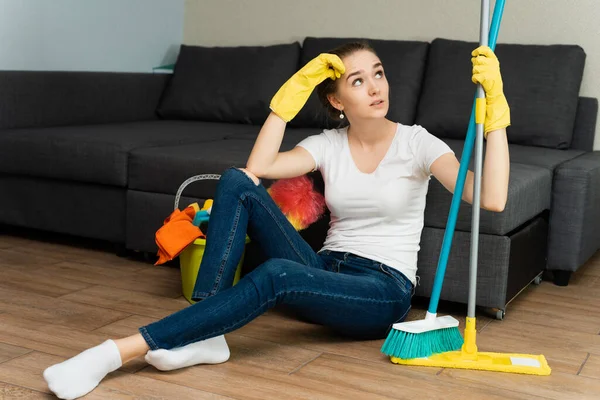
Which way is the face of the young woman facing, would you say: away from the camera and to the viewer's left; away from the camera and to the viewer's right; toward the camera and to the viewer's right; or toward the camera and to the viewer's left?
toward the camera and to the viewer's right

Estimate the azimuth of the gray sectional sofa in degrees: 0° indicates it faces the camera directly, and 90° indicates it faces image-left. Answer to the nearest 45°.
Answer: approximately 45°

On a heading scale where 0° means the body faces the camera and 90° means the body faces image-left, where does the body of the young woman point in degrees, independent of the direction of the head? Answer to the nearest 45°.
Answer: approximately 45°

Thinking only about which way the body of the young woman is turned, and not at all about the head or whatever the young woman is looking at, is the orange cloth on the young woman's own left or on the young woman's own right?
on the young woman's own right
